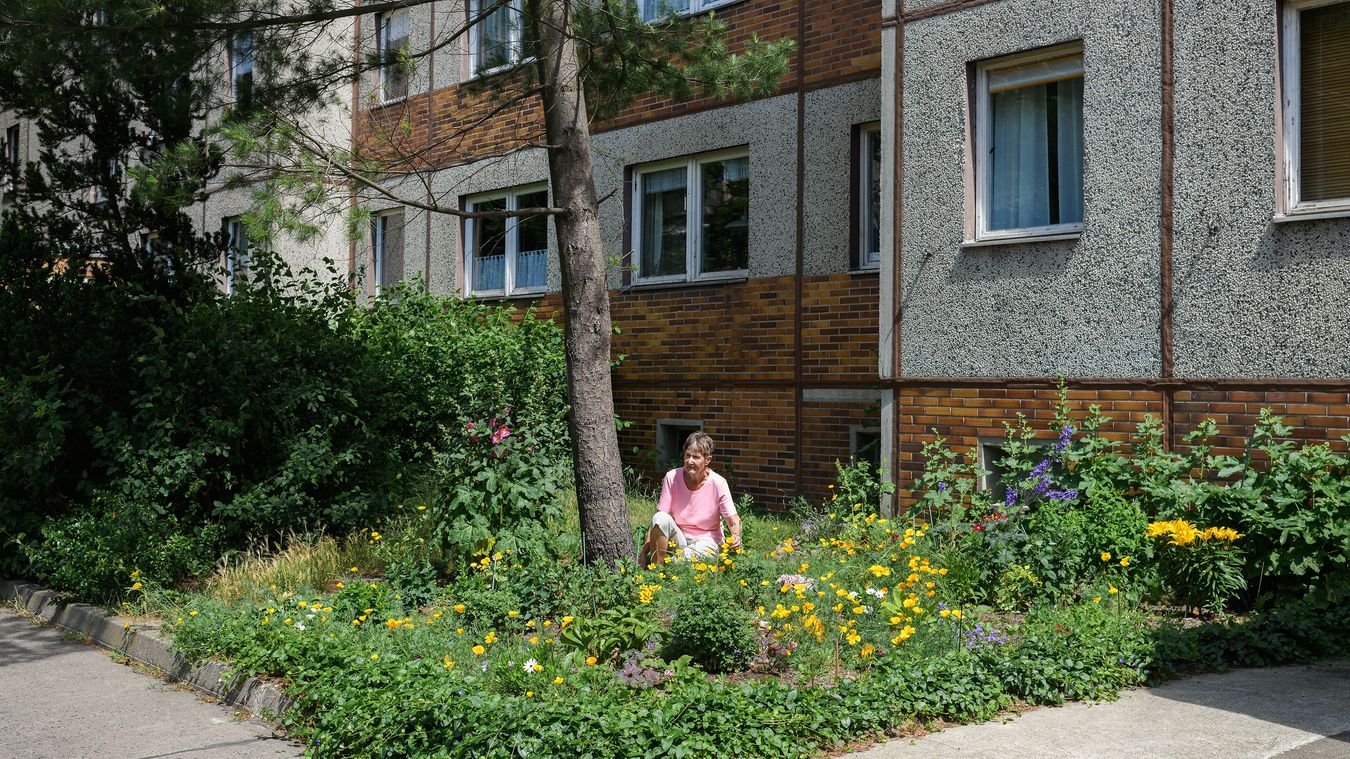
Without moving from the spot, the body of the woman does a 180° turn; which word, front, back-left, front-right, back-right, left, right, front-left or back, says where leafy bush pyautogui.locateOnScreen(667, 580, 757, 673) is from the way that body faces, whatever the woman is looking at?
back-right

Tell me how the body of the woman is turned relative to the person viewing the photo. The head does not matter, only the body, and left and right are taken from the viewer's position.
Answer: facing the viewer and to the left of the viewer

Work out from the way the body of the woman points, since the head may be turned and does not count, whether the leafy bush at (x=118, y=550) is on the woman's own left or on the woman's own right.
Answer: on the woman's own right

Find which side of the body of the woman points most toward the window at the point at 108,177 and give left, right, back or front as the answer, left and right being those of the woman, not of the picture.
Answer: right

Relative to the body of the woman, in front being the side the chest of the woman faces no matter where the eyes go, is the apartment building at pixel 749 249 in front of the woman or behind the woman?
behind

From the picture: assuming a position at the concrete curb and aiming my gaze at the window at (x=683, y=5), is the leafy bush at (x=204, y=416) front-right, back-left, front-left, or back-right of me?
front-left

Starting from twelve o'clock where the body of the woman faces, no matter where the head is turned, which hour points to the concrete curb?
The concrete curb is roughly at 1 o'clock from the woman.

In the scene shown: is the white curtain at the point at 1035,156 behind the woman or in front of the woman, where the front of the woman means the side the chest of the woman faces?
behind
